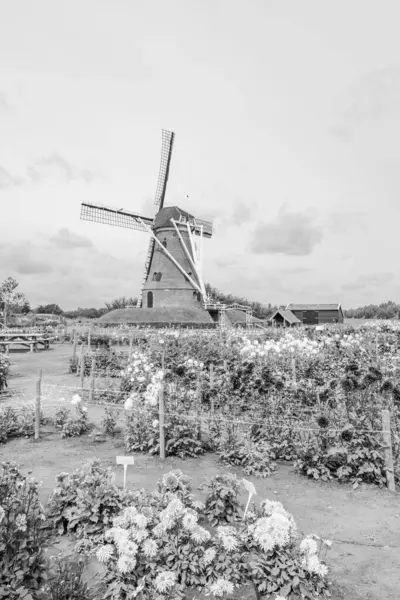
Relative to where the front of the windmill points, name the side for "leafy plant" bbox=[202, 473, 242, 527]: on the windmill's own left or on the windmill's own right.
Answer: on the windmill's own left

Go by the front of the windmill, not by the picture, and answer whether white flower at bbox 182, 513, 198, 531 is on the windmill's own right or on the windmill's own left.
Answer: on the windmill's own left

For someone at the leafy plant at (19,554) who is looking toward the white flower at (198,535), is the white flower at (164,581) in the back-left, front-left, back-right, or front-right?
front-right

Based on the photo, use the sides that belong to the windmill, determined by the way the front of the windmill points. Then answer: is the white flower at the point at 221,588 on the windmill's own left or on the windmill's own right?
on the windmill's own left

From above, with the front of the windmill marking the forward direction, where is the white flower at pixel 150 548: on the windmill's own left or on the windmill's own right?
on the windmill's own left
